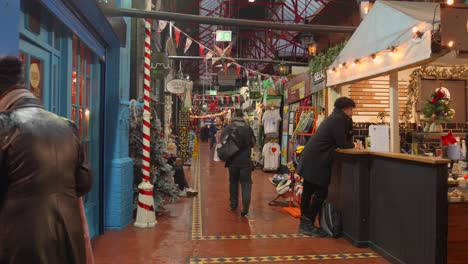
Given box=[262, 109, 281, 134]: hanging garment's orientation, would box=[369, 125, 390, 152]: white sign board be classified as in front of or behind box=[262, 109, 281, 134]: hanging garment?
in front

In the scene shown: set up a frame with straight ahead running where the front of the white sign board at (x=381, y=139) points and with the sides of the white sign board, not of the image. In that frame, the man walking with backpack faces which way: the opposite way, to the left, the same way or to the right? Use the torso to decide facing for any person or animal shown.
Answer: the opposite way

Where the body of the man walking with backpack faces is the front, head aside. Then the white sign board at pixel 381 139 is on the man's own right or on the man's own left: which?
on the man's own right

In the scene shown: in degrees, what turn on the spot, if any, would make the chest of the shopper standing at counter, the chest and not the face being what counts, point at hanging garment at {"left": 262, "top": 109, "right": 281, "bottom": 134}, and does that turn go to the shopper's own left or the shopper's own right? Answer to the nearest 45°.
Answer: approximately 90° to the shopper's own left

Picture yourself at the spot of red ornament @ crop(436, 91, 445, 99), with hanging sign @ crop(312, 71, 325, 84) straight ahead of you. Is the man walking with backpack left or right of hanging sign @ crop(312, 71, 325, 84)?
left

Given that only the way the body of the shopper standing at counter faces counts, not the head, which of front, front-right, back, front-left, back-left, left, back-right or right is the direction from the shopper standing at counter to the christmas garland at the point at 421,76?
front-left

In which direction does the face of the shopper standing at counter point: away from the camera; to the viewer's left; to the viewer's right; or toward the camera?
to the viewer's right

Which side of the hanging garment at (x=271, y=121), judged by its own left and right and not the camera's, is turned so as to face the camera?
front

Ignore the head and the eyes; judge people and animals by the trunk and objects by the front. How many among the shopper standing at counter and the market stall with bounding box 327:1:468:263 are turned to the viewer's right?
1

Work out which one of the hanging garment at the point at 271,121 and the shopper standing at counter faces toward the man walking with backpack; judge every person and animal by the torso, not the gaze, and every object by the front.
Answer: the hanging garment

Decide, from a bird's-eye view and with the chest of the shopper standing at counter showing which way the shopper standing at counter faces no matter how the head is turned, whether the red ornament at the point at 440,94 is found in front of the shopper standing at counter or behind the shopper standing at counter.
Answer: in front

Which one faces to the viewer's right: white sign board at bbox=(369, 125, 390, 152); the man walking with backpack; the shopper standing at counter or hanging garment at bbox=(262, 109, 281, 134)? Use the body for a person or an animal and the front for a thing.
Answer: the shopper standing at counter

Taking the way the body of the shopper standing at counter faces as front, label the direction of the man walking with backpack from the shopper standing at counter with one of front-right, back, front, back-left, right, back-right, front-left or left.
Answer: back-left

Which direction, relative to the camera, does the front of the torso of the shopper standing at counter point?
to the viewer's right

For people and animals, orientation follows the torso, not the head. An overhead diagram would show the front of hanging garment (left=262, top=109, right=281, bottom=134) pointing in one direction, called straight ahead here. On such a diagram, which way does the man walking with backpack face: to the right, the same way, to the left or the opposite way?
the opposite way

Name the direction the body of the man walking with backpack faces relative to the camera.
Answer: away from the camera

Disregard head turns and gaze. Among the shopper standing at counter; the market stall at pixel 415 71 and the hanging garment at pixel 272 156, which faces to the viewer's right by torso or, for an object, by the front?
the shopper standing at counter

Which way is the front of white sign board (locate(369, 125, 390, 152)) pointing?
toward the camera

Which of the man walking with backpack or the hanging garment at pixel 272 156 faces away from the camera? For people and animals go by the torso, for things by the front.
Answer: the man walking with backpack

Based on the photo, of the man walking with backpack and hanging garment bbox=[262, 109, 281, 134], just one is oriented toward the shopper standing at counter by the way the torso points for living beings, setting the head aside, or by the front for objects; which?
the hanging garment
